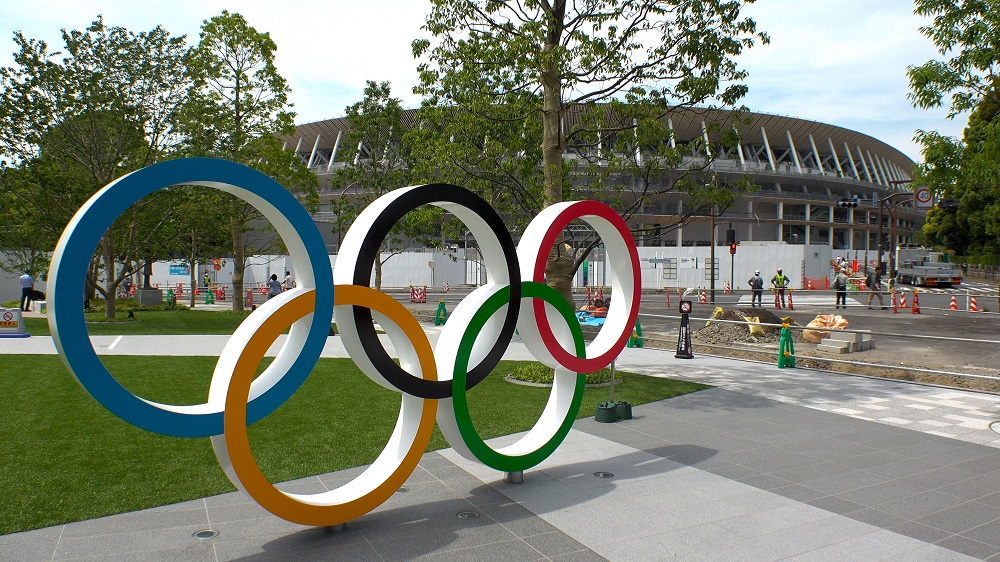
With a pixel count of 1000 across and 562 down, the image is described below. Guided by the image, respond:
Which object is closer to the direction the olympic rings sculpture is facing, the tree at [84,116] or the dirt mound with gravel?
the dirt mound with gravel

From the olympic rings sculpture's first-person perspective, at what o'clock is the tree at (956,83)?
The tree is roughly at 10 o'clock from the olympic rings sculpture.

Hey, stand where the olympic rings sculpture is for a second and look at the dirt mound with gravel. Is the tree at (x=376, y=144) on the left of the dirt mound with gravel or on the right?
left

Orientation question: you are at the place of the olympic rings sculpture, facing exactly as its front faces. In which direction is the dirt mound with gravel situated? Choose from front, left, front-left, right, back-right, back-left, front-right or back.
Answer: left

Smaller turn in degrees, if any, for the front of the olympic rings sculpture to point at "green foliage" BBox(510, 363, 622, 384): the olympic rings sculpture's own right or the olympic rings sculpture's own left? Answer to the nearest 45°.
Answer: approximately 90° to the olympic rings sculpture's own left

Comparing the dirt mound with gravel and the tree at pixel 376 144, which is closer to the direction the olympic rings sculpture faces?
the dirt mound with gravel

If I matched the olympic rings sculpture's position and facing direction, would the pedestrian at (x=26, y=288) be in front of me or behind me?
behind

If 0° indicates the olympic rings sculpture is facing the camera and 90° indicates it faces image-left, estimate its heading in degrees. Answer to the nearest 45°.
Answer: approximately 315°

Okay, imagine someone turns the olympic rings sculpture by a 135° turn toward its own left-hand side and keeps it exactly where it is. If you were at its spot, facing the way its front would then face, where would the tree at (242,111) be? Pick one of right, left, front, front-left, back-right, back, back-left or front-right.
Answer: front

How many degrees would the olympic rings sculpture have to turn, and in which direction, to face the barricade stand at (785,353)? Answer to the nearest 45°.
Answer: approximately 90° to its left

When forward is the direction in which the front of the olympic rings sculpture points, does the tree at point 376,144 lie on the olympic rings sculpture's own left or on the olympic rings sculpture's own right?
on the olympic rings sculpture's own left
